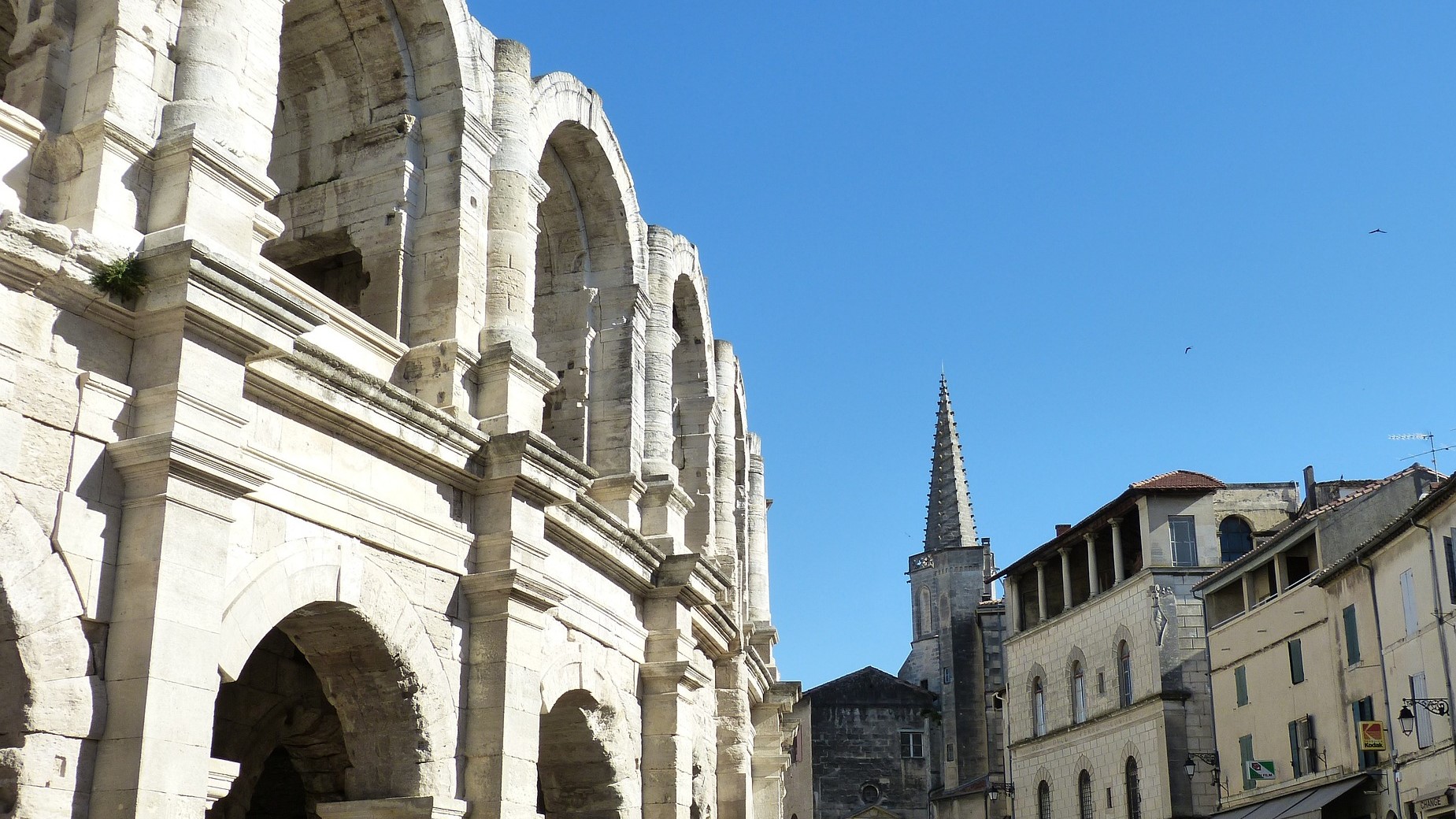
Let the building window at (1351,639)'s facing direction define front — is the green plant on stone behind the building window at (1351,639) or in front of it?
in front

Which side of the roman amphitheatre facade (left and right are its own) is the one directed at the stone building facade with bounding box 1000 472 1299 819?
left

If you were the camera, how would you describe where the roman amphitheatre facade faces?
facing the viewer and to the right of the viewer

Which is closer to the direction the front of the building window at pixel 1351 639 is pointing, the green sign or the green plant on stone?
the green plant on stone

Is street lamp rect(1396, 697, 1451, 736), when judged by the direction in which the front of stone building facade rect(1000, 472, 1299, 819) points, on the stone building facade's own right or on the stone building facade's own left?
on the stone building facade's own left

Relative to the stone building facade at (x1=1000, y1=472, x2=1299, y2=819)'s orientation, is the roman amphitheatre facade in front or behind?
in front

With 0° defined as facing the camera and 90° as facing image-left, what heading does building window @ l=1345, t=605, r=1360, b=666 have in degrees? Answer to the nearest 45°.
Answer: approximately 45°

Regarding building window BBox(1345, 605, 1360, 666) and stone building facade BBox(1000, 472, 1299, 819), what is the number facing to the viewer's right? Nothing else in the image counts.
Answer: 0

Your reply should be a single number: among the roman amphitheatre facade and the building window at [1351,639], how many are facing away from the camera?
0

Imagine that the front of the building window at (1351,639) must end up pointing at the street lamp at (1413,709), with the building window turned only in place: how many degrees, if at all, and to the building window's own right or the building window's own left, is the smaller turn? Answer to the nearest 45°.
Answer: approximately 45° to the building window's own left

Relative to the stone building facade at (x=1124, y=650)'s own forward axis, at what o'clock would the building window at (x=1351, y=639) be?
The building window is roughly at 10 o'clock from the stone building facade.
